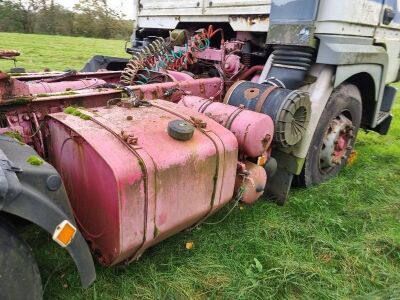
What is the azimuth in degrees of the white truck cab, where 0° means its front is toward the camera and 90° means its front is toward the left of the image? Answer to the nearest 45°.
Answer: approximately 225°
